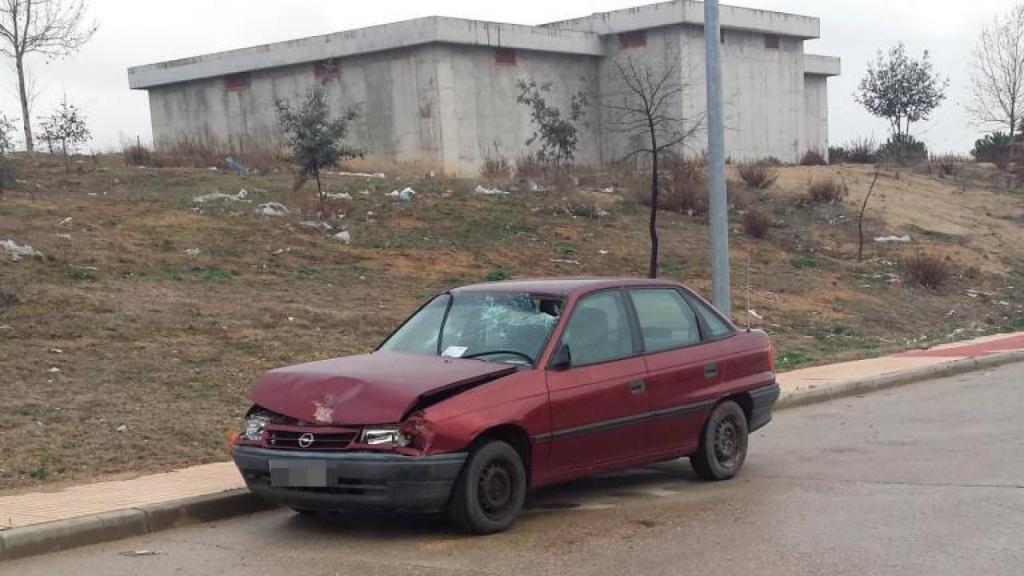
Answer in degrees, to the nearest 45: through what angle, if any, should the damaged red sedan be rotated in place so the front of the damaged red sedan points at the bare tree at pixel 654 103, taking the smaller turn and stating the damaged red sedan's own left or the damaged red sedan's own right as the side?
approximately 135° to the damaged red sedan's own right

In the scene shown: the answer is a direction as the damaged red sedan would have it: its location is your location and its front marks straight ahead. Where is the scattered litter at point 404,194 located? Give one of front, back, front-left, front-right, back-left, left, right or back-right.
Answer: back-right

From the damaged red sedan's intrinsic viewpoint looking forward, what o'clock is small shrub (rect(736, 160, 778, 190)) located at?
The small shrub is roughly at 5 o'clock from the damaged red sedan.

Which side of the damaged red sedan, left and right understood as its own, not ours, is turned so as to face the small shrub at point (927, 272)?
back

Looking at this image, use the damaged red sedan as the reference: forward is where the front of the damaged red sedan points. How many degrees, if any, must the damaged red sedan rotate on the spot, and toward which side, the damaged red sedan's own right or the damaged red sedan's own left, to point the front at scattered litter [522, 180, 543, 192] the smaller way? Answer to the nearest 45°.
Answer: approximately 135° to the damaged red sedan's own right

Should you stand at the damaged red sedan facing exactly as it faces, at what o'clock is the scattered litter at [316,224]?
The scattered litter is roughly at 4 o'clock from the damaged red sedan.

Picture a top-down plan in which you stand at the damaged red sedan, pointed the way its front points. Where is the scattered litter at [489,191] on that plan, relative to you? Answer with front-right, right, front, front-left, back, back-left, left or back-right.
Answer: back-right

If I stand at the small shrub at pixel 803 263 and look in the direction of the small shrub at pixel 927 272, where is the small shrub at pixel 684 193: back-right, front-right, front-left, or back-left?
back-left

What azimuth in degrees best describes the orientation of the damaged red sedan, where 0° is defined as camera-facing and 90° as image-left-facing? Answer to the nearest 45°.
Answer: approximately 45°

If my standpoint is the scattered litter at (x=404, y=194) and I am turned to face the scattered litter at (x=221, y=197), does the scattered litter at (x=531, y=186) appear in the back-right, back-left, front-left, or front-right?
back-right

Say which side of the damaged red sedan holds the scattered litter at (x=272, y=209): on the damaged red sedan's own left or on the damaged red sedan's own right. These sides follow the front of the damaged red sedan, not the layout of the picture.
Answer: on the damaged red sedan's own right

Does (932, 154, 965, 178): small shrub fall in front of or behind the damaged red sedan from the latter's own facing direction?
behind

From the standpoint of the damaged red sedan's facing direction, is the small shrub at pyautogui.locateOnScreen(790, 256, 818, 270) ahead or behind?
behind

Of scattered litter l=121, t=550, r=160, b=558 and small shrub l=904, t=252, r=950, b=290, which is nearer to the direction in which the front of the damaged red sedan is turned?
the scattered litter
